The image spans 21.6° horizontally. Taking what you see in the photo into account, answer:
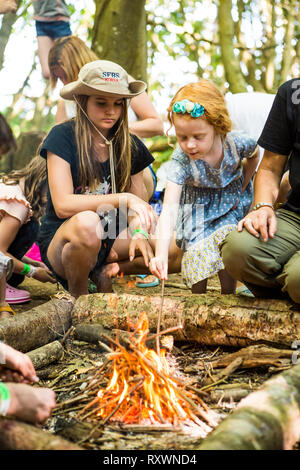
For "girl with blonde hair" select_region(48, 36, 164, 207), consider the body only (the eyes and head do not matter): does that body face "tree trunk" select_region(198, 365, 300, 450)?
no

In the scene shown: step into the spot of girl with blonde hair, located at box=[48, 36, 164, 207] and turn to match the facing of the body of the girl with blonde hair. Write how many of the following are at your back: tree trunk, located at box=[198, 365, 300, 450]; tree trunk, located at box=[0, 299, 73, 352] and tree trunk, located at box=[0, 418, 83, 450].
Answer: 0

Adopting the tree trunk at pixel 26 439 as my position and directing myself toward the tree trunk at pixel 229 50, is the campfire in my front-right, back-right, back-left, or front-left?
front-right

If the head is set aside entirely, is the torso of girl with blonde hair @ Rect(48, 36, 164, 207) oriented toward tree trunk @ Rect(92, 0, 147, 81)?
no

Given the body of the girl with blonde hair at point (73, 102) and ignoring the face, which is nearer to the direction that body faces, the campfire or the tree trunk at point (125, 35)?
the campfire

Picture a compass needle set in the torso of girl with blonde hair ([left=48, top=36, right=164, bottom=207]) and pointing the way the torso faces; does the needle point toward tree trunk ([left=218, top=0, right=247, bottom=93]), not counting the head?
no

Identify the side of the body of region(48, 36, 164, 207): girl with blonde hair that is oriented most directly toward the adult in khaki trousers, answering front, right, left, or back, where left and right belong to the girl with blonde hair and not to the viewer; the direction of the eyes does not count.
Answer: left

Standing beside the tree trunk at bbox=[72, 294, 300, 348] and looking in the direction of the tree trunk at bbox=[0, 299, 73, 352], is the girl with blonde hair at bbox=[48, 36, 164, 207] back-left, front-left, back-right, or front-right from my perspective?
front-right

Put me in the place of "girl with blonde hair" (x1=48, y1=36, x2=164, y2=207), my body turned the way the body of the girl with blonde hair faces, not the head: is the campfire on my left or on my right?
on my left

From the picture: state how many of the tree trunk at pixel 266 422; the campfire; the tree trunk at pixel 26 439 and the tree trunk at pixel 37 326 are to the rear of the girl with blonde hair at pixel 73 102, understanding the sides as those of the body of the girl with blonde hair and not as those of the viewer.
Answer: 0
